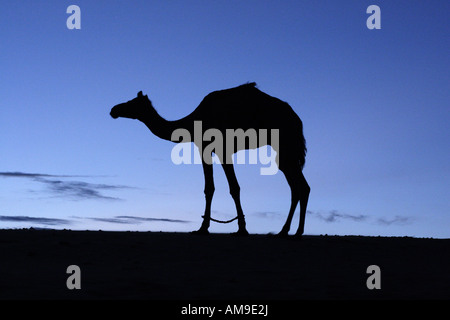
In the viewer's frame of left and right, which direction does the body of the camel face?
facing to the left of the viewer
